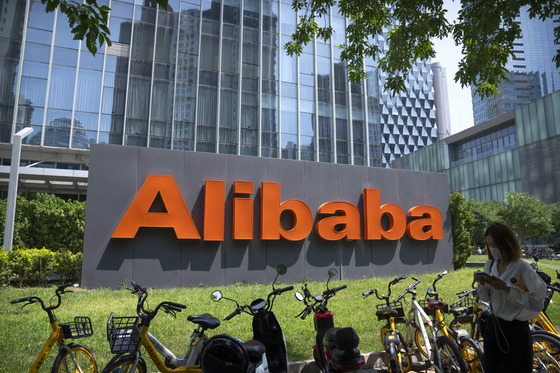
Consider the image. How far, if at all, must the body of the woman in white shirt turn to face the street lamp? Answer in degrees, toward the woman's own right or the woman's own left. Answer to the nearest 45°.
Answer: approximately 45° to the woman's own right

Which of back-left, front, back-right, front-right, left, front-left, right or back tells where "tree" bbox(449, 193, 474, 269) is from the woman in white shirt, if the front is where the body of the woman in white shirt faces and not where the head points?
back-right

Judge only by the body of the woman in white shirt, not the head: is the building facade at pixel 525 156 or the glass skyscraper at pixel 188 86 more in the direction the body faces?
the glass skyscraper

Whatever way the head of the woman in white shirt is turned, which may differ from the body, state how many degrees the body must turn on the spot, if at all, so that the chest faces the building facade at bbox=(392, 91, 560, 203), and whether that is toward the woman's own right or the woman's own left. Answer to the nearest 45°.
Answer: approximately 135° to the woman's own right

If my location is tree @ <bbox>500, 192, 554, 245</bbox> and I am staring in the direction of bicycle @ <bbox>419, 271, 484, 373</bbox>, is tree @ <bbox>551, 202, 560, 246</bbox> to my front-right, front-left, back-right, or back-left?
back-left

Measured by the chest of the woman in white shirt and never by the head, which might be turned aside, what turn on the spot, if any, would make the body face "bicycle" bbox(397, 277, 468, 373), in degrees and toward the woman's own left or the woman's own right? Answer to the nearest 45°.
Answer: approximately 90° to the woman's own right

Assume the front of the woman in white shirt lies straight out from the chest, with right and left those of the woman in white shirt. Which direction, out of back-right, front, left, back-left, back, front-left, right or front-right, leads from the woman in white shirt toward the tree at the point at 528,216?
back-right

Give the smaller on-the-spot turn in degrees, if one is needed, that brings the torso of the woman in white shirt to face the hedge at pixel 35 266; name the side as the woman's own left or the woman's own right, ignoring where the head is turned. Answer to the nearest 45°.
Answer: approximately 45° to the woman's own right

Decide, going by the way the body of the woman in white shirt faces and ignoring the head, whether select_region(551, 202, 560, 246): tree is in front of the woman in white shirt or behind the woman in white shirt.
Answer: behind

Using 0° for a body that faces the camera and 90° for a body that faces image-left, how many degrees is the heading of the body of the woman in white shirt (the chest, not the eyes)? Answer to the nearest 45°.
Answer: approximately 45°

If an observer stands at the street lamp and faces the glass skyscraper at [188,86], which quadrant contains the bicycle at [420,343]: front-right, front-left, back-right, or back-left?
back-right
